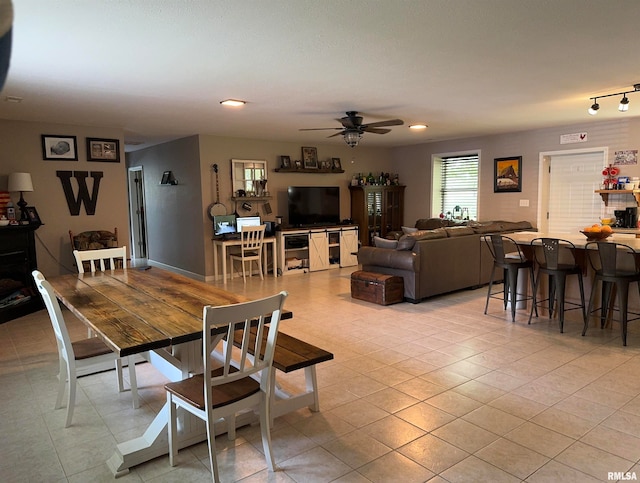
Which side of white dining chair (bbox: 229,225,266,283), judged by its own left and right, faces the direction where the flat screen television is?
right

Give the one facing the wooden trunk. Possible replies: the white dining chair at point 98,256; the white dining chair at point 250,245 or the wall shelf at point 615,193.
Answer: the wall shelf

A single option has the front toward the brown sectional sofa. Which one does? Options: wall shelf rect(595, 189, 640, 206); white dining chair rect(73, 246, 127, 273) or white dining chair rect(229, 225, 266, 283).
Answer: the wall shelf

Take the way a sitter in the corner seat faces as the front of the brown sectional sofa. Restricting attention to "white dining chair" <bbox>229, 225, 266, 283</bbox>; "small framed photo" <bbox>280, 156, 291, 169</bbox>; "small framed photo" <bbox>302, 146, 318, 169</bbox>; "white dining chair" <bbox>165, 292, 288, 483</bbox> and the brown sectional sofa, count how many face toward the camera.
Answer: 2

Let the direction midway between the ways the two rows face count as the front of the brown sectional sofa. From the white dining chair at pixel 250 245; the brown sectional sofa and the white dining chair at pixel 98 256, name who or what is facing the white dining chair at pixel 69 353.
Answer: the white dining chair at pixel 98 256

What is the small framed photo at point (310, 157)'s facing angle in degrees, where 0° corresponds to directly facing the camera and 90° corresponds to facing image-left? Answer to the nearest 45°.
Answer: approximately 0°

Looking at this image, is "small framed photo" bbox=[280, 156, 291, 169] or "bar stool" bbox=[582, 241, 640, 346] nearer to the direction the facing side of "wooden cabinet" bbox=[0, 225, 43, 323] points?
the bar stool

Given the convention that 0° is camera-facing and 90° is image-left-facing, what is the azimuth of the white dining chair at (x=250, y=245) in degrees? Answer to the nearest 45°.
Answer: approximately 135°

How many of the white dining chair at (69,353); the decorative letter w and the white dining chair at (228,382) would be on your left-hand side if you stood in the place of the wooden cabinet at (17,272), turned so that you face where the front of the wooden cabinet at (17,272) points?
1
